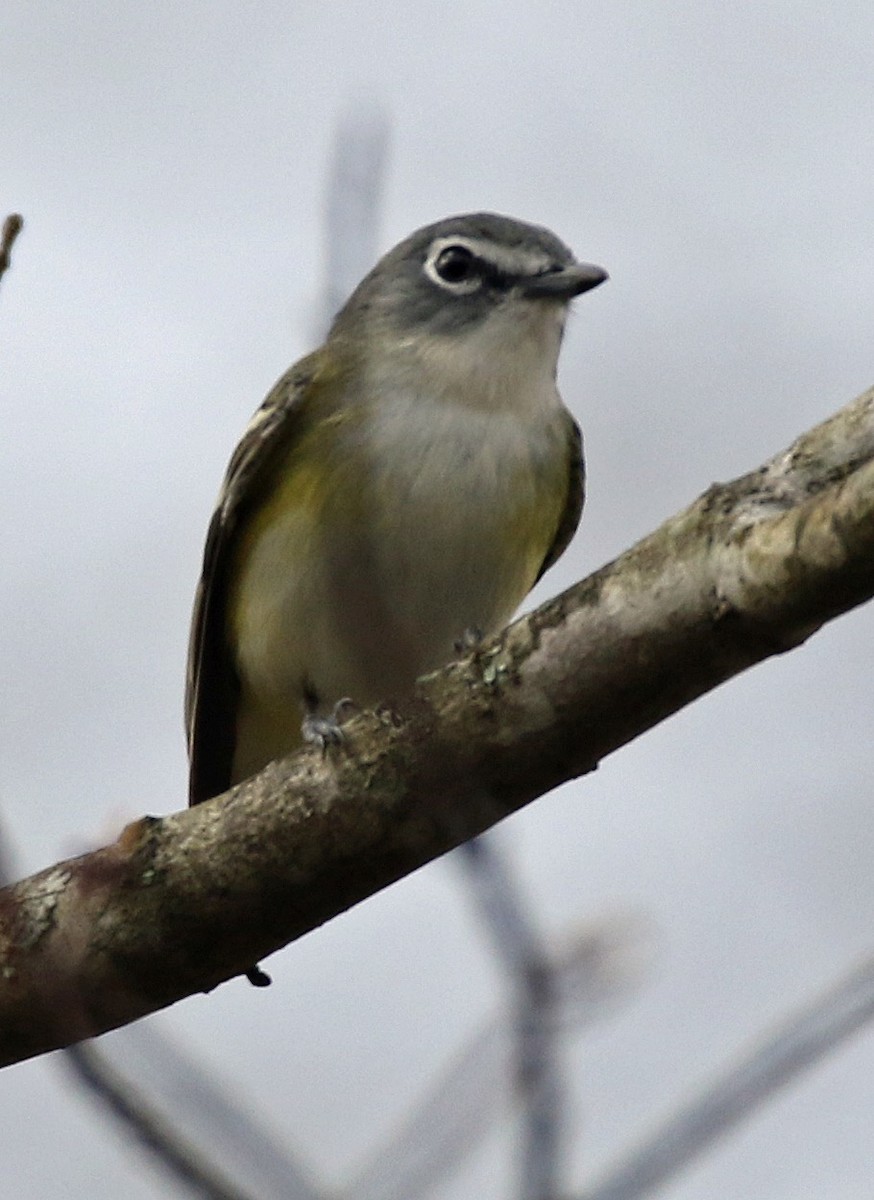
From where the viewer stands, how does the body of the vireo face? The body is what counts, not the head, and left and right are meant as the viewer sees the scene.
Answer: facing the viewer and to the right of the viewer
